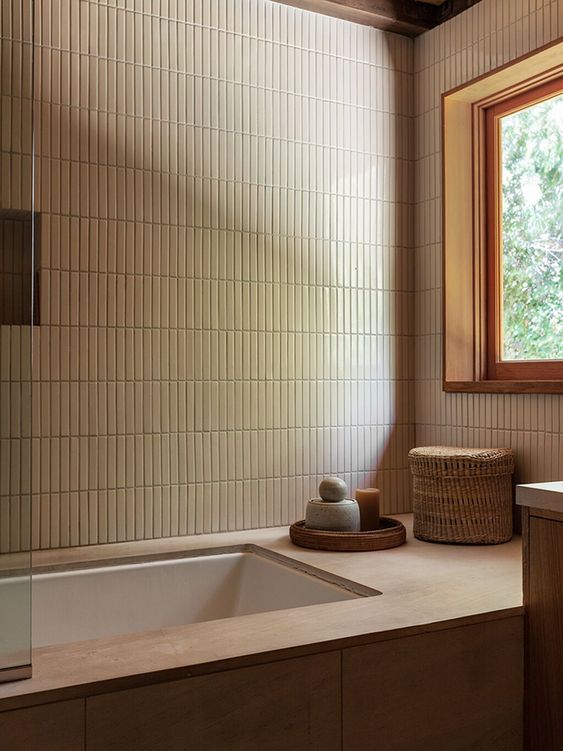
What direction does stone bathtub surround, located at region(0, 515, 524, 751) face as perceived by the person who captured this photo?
facing the viewer and to the right of the viewer

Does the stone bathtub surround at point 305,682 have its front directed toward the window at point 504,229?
no

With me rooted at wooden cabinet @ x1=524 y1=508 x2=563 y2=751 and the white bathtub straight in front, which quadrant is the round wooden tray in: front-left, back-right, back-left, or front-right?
front-right
